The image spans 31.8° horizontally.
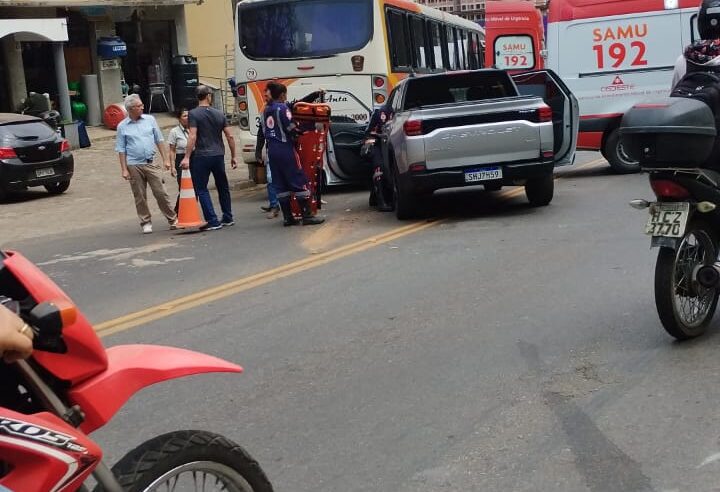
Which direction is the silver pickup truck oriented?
away from the camera

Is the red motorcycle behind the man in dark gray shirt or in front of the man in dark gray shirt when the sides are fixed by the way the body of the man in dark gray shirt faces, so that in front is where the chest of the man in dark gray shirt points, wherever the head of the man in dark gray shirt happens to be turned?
behind

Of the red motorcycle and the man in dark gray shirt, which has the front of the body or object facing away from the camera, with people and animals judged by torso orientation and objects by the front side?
the man in dark gray shirt

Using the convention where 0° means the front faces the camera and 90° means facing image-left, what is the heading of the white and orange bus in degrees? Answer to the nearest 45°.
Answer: approximately 225°

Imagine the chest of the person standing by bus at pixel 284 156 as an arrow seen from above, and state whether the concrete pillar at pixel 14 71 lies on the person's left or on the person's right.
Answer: on the person's left

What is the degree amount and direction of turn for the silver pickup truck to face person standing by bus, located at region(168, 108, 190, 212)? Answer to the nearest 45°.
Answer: approximately 45° to its left

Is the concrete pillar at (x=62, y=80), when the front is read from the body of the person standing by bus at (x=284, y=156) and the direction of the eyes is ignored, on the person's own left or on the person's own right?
on the person's own left

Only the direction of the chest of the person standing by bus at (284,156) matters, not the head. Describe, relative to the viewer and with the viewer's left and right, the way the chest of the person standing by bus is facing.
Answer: facing away from the viewer and to the right of the viewer

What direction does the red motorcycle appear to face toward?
to the viewer's right
